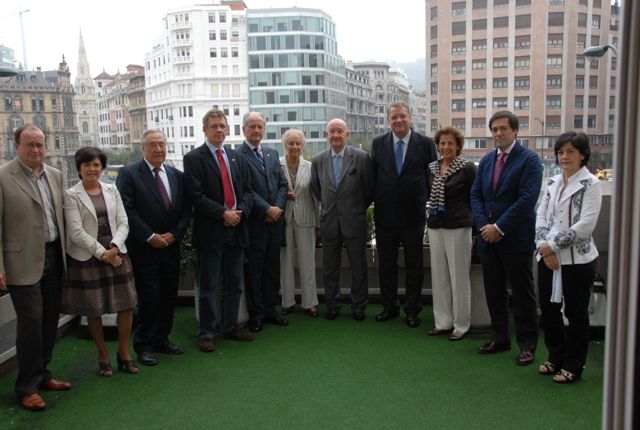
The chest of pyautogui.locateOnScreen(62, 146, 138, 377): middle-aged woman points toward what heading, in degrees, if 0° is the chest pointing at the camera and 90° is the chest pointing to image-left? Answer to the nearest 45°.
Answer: approximately 315°

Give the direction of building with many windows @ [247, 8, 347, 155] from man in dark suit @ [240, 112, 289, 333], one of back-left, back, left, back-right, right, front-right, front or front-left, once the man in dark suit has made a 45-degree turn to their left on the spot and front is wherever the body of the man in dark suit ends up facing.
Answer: left

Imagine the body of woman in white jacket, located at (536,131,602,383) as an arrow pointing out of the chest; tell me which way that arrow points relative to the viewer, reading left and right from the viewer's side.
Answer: facing the viewer and to the left of the viewer

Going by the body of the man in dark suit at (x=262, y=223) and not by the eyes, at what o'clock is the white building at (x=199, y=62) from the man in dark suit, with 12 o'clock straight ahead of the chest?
The white building is roughly at 7 o'clock from the man in dark suit.

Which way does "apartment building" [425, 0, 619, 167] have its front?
toward the camera

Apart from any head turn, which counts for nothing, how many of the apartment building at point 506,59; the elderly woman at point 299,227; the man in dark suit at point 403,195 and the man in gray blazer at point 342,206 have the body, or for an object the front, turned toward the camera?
4

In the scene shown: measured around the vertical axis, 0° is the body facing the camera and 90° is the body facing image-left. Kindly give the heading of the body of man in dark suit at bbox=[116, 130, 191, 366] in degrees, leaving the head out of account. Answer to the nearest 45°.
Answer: approximately 315°

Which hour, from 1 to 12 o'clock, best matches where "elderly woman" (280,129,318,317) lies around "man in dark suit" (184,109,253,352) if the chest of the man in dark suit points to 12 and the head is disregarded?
The elderly woman is roughly at 9 o'clock from the man in dark suit.

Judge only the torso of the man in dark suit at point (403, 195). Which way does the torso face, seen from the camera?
toward the camera

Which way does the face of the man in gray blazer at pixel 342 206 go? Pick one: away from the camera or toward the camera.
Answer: toward the camera

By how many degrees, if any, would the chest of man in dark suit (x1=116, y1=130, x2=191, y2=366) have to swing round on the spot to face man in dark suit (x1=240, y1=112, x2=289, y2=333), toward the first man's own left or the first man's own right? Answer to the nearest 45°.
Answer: approximately 90° to the first man's own left

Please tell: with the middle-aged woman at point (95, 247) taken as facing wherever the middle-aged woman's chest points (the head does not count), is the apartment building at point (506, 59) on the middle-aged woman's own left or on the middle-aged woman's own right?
on the middle-aged woman's own left
